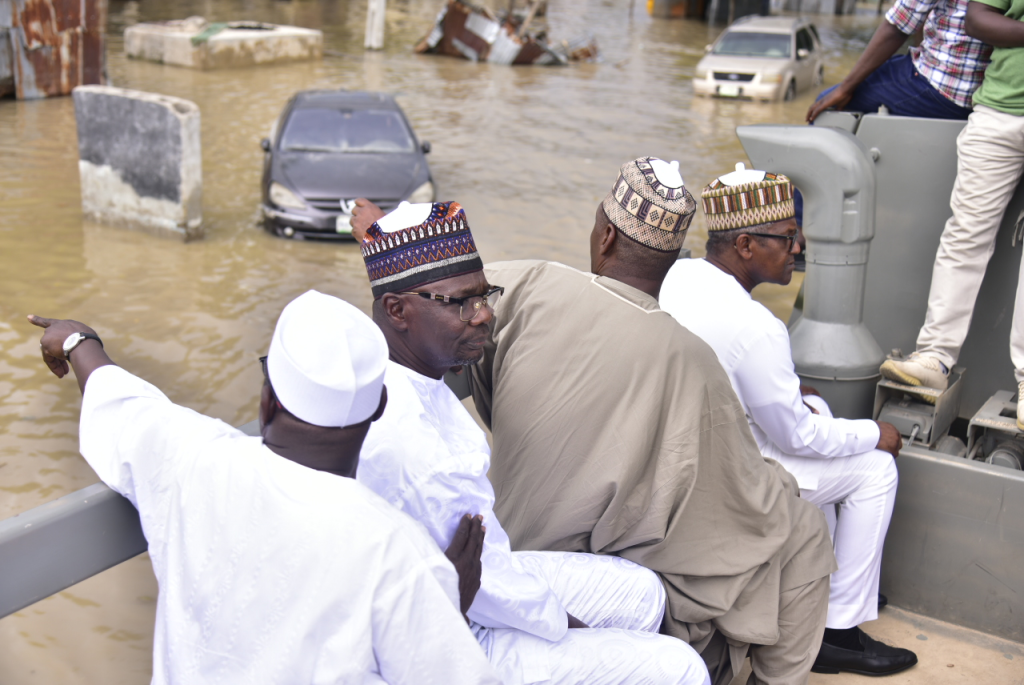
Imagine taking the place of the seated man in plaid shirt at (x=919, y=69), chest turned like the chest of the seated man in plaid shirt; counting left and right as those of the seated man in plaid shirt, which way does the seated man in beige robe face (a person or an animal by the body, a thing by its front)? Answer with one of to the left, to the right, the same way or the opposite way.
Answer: to the right

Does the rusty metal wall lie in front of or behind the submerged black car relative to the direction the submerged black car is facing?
behind

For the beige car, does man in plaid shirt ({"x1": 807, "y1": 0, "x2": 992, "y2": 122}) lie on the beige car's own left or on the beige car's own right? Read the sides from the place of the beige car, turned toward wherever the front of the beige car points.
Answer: on the beige car's own left

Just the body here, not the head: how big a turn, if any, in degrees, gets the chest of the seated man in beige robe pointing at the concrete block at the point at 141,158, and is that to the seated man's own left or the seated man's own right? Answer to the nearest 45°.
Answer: approximately 45° to the seated man's own left

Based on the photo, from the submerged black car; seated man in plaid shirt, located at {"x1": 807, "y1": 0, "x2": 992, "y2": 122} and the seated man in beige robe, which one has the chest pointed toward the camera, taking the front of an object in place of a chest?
the submerged black car

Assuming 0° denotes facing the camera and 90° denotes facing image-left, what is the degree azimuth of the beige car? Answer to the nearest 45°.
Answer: approximately 45°

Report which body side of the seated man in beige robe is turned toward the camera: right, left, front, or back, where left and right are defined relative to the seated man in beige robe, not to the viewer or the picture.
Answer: back

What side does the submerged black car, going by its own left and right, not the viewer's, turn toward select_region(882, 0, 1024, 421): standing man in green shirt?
front

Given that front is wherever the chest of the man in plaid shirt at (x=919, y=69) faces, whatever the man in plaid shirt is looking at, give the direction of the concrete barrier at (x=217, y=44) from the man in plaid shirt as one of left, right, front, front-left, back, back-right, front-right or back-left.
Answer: front-right

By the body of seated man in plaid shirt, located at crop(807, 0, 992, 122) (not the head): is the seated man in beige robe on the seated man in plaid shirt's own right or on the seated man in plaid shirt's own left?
on the seated man in plaid shirt's own left

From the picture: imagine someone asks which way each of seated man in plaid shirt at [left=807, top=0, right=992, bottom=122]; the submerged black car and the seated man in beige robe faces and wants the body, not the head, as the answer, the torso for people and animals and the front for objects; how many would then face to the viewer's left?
1

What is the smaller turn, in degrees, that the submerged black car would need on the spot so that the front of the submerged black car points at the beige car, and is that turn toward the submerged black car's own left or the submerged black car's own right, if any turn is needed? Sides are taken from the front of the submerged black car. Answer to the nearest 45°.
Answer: approximately 135° to the submerged black car's own left

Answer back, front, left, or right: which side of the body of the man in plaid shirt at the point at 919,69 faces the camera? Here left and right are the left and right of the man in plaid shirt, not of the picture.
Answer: left

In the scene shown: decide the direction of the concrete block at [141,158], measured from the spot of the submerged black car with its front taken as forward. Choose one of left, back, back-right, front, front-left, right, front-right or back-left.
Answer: right

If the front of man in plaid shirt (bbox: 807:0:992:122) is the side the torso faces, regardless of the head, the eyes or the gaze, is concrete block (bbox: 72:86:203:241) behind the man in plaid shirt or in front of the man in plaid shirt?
in front

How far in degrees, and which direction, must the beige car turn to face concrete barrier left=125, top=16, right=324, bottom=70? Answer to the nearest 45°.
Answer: approximately 45° to its right
